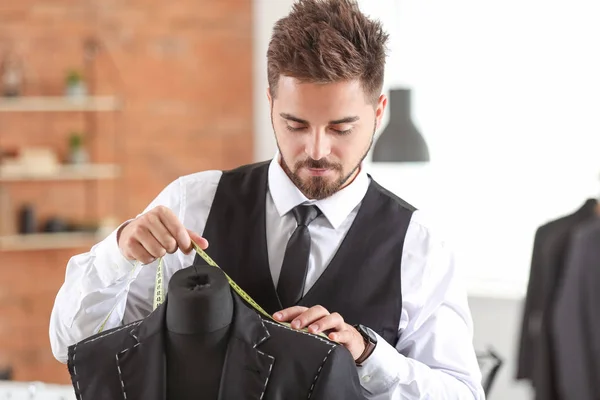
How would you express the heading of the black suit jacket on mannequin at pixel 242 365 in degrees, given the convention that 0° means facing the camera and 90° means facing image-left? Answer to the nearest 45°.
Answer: approximately 0°

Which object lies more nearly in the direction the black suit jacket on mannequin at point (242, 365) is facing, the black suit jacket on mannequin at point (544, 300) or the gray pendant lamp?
the black suit jacket on mannequin

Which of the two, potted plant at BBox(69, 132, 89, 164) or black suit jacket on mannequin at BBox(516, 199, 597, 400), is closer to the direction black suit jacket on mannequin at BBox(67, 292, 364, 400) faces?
the black suit jacket on mannequin

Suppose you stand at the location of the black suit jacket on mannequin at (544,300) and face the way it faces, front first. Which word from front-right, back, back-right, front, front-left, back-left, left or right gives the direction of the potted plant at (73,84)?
right

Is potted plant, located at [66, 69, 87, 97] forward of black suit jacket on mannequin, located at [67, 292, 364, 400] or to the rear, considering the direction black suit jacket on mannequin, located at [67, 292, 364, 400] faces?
to the rear

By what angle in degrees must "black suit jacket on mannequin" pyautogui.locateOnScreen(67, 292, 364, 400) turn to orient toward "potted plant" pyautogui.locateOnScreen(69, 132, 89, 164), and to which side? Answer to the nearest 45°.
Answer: approximately 180°

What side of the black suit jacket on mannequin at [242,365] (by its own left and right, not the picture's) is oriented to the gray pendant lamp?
back
